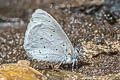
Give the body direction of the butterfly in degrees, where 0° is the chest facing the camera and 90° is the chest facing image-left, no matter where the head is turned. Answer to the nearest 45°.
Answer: approximately 270°

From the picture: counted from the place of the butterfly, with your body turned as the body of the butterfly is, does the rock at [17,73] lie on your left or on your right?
on your right
